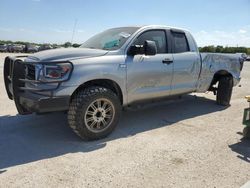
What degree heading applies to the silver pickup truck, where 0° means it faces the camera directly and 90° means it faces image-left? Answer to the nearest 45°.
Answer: approximately 45°
